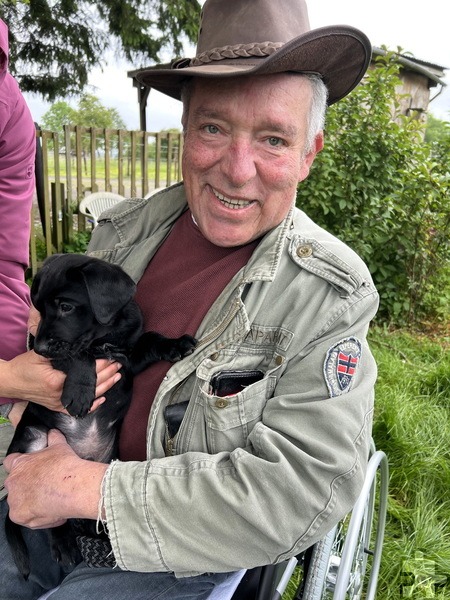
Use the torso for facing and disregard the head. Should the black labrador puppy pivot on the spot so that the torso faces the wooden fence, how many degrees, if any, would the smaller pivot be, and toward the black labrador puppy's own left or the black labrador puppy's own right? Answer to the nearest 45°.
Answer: approximately 135° to the black labrador puppy's own right

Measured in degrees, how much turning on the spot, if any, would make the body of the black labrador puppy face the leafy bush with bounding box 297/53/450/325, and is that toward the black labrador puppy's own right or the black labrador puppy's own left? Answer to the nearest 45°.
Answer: approximately 180°

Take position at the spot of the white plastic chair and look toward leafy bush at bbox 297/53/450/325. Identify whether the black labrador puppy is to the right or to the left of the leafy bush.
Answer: right

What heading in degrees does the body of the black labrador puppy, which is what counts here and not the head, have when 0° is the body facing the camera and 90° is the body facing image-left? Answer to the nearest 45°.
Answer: approximately 45°

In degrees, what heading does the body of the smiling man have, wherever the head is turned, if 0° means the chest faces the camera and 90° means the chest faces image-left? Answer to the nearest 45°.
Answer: approximately 45°
